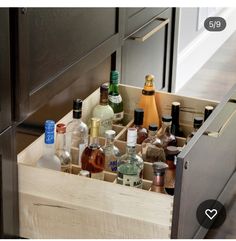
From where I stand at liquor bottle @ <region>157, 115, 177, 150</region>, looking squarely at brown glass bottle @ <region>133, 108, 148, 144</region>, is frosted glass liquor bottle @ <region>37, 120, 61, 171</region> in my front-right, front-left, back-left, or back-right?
front-left

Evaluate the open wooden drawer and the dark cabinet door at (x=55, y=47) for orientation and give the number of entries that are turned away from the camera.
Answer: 0

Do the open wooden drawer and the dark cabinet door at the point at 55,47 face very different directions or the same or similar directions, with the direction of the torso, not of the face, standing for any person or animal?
same or similar directions

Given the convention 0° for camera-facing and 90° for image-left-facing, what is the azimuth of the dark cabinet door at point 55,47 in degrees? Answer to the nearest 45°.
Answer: approximately 315°

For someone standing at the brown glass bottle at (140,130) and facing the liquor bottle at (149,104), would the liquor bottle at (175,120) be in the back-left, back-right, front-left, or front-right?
front-right

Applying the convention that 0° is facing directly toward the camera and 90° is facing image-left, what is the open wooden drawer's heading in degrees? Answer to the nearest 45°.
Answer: approximately 315°

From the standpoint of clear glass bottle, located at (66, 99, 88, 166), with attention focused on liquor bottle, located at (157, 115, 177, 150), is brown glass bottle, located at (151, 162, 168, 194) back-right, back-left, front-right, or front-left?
front-right

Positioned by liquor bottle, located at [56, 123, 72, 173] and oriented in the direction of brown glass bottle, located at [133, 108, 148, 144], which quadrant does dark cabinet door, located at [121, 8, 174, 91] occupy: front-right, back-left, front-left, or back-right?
front-left
